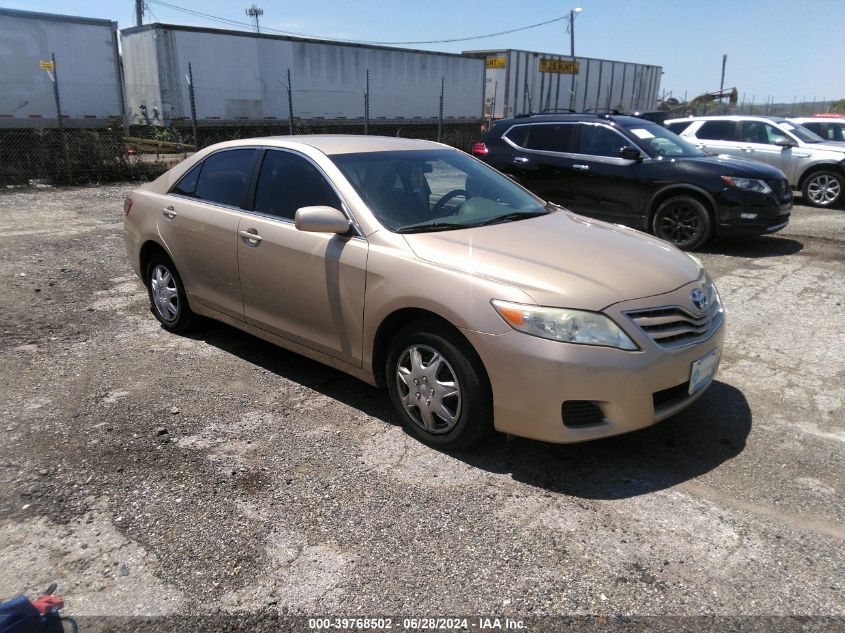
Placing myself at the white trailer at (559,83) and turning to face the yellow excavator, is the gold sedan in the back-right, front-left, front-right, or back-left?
back-right

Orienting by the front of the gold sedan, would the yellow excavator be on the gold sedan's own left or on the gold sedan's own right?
on the gold sedan's own left

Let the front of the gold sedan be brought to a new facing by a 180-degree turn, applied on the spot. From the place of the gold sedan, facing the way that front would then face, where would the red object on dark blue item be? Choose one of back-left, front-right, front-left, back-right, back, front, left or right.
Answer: left

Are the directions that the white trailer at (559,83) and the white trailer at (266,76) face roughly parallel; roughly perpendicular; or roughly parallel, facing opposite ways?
roughly parallel

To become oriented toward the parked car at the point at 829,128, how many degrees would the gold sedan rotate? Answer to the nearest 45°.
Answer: approximately 90° to its left

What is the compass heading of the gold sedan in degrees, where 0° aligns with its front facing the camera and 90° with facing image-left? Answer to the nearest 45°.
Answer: approximately 315°

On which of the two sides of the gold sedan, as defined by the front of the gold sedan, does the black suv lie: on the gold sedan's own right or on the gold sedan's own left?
on the gold sedan's own left

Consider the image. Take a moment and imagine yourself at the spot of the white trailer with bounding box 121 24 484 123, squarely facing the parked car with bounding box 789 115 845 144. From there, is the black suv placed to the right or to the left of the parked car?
right

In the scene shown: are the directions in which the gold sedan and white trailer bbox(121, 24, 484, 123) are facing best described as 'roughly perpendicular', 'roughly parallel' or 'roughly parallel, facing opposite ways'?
roughly perpendicular
